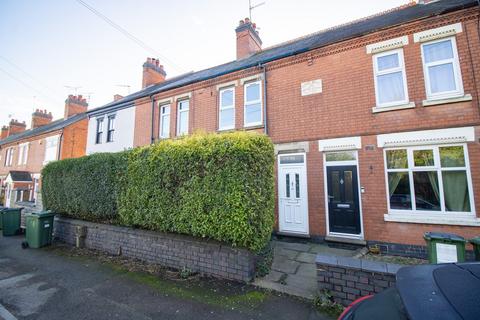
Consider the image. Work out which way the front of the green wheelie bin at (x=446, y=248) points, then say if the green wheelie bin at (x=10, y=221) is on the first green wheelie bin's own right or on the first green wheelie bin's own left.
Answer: on the first green wheelie bin's own right

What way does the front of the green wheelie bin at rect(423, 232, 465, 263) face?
toward the camera

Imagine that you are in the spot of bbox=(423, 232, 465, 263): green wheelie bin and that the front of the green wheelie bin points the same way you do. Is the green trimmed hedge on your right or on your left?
on your right

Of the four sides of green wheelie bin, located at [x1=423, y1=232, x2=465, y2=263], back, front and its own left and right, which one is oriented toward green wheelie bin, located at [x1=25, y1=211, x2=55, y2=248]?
right

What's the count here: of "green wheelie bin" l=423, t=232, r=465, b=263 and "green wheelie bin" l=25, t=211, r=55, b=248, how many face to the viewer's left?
0

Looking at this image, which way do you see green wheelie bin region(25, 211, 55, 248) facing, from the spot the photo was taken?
facing the viewer and to the right of the viewer

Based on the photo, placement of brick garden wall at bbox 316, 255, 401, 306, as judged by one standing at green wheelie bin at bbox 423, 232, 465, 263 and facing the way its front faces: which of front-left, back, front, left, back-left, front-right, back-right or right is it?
front-right
